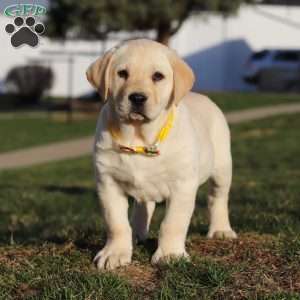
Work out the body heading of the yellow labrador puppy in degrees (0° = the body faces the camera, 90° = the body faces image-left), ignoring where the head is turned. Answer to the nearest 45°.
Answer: approximately 45°

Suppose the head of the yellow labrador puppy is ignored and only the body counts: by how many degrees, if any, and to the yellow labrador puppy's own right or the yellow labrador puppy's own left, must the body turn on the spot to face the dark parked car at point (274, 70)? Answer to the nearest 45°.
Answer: approximately 135° to the yellow labrador puppy's own right
